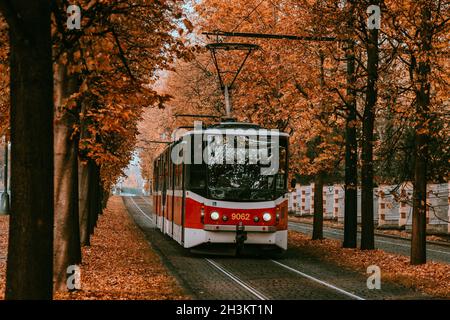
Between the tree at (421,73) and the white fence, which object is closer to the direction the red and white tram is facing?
the tree

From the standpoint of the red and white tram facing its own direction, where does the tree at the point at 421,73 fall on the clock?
The tree is roughly at 10 o'clock from the red and white tram.

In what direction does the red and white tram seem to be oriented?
toward the camera
